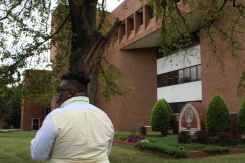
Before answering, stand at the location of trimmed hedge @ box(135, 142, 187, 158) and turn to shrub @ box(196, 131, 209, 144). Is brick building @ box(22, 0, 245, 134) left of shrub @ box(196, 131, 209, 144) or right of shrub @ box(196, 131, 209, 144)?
left

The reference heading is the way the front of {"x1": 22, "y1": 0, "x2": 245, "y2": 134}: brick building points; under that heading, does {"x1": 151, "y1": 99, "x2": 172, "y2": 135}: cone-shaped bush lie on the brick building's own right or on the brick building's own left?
on the brick building's own left

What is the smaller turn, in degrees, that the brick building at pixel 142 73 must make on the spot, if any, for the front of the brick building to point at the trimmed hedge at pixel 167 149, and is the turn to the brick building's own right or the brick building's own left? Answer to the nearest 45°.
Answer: approximately 45° to the brick building's own left

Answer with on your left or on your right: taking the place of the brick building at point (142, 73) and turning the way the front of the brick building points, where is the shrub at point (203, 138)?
on your left

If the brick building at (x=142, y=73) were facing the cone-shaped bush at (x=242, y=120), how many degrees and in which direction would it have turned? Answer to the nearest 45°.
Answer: approximately 45° to its left

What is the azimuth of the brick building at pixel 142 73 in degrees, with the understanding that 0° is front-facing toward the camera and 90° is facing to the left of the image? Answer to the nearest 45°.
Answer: approximately 45°
